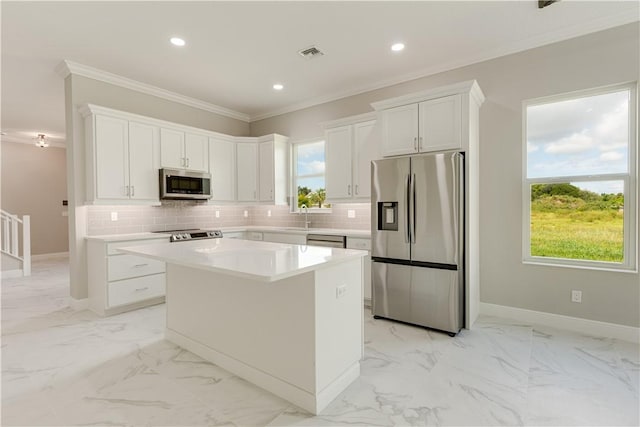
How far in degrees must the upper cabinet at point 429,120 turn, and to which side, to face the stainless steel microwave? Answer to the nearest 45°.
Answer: approximately 45° to its right

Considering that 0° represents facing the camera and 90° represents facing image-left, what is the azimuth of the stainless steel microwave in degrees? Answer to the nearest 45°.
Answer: approximately 315°

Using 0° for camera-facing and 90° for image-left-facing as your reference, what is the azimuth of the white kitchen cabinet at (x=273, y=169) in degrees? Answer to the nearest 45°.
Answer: approximately 45°

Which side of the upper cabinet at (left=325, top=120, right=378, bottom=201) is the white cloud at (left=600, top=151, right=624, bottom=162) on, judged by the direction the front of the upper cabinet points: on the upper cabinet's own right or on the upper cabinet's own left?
on the upper cabinet's own left

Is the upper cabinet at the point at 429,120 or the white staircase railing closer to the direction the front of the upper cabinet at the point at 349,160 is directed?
the white staircase railing
